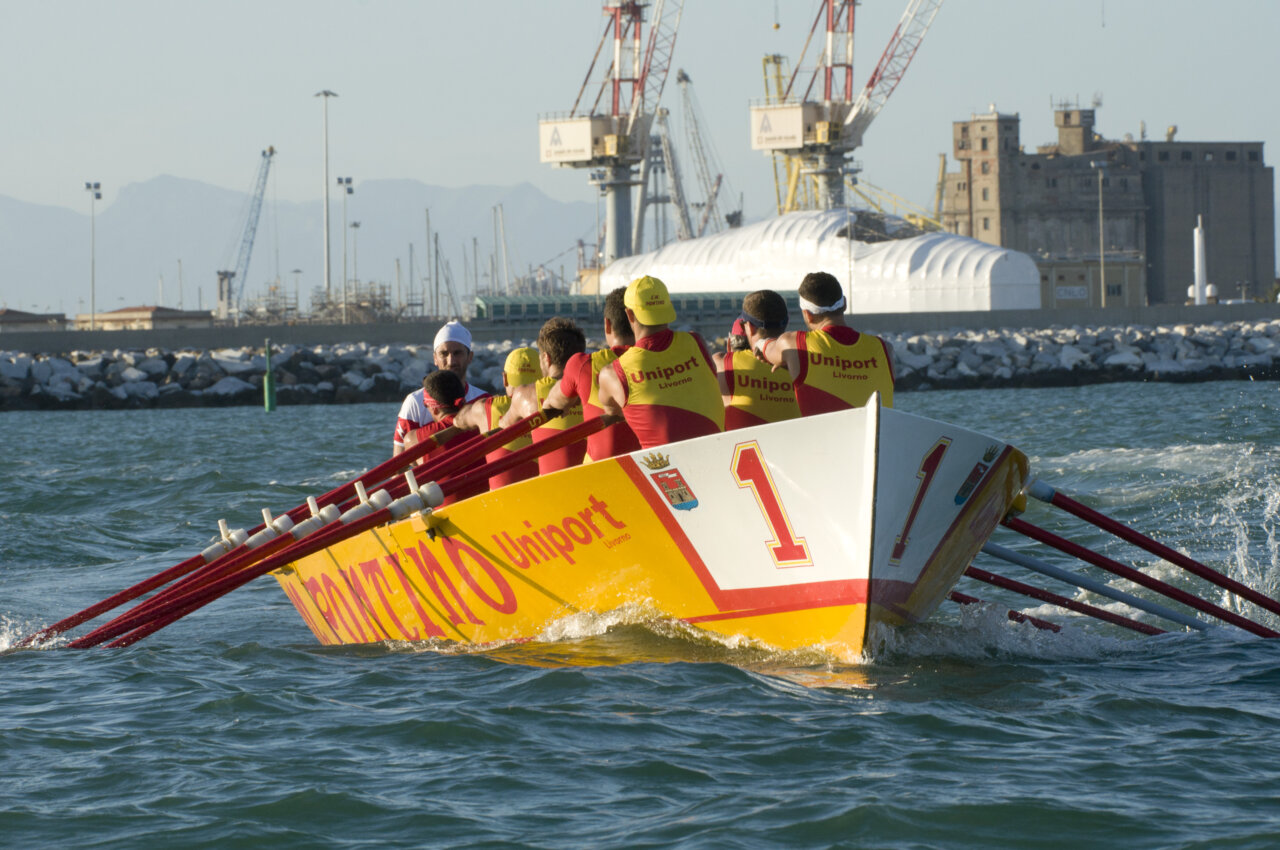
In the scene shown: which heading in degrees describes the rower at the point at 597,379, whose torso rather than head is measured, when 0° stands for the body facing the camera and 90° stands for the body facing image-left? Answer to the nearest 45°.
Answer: approximately 135°

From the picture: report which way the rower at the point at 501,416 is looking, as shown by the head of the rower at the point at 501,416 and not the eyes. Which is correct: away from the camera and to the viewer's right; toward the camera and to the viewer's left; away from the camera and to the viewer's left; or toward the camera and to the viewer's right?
away from the camera and to the viewer's left

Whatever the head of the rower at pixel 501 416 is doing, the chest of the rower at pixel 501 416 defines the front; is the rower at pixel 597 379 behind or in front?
behind

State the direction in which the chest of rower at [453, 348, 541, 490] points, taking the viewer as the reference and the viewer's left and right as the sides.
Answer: facing away from the viewer and to the left of the viewer

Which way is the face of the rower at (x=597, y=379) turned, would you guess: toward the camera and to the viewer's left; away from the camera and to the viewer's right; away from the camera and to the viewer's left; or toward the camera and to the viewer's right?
away from the camera and to the viewer's left

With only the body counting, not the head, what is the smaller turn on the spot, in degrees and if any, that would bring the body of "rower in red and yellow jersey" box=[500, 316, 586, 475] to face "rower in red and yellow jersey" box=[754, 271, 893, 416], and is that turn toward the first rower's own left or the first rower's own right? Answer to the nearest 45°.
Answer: approximately 180°

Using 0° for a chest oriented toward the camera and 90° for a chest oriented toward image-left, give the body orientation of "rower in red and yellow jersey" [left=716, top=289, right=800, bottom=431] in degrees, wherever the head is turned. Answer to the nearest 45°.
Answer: approximately 135°

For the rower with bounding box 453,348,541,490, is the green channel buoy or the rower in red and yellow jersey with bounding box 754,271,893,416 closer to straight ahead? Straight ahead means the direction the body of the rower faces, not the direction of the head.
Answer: the green channel buoy
